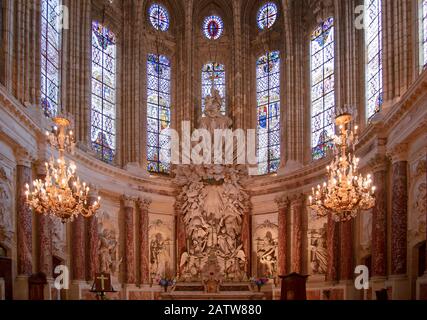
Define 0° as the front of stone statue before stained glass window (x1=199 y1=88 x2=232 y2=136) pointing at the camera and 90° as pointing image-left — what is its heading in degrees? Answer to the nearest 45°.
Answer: approximately 0°

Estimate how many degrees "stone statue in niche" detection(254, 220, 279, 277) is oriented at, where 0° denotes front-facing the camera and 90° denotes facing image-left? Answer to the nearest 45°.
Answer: approximately 0°

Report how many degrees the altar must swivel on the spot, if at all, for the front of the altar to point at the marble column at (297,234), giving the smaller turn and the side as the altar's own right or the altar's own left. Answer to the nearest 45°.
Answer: approximately 90° to the altar's own left
